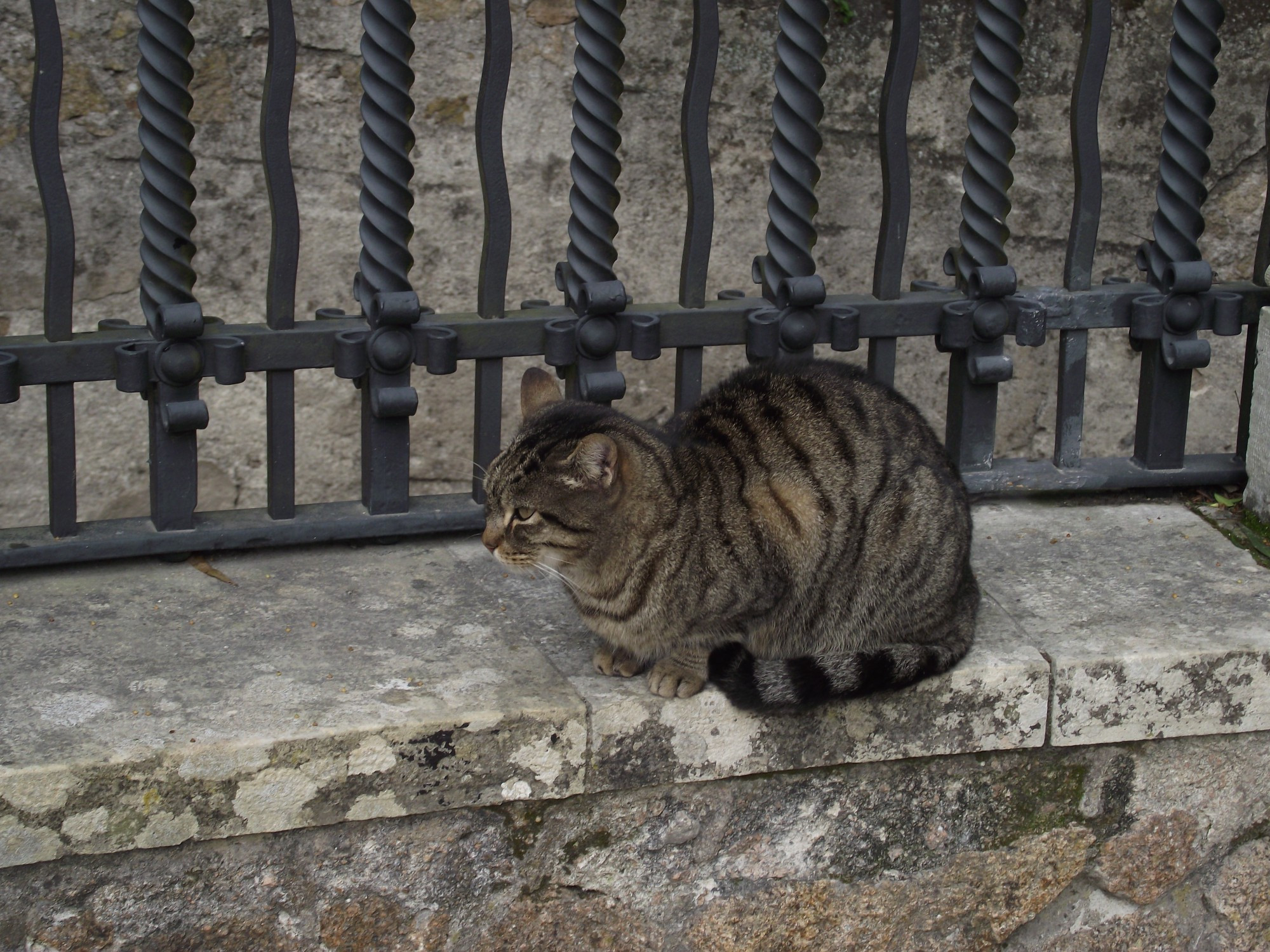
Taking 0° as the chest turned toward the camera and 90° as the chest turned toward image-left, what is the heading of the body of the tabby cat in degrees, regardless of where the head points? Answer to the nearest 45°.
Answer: approximately 90°

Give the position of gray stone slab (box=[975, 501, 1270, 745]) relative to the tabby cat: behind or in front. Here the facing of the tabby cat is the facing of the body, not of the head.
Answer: behind
